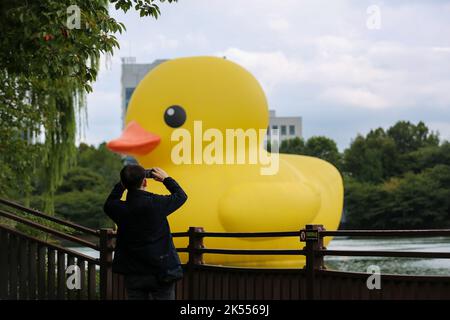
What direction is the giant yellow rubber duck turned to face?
to the viewer's left

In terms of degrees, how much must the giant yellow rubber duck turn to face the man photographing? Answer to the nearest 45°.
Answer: approximately 90° to its left

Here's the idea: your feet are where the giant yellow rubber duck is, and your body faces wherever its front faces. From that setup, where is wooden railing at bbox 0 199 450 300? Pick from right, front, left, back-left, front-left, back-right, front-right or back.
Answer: left

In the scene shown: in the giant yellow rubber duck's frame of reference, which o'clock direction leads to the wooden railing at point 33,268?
The wooden railing is roughly at 10 o'clock from the giant yellow rubber duck.
